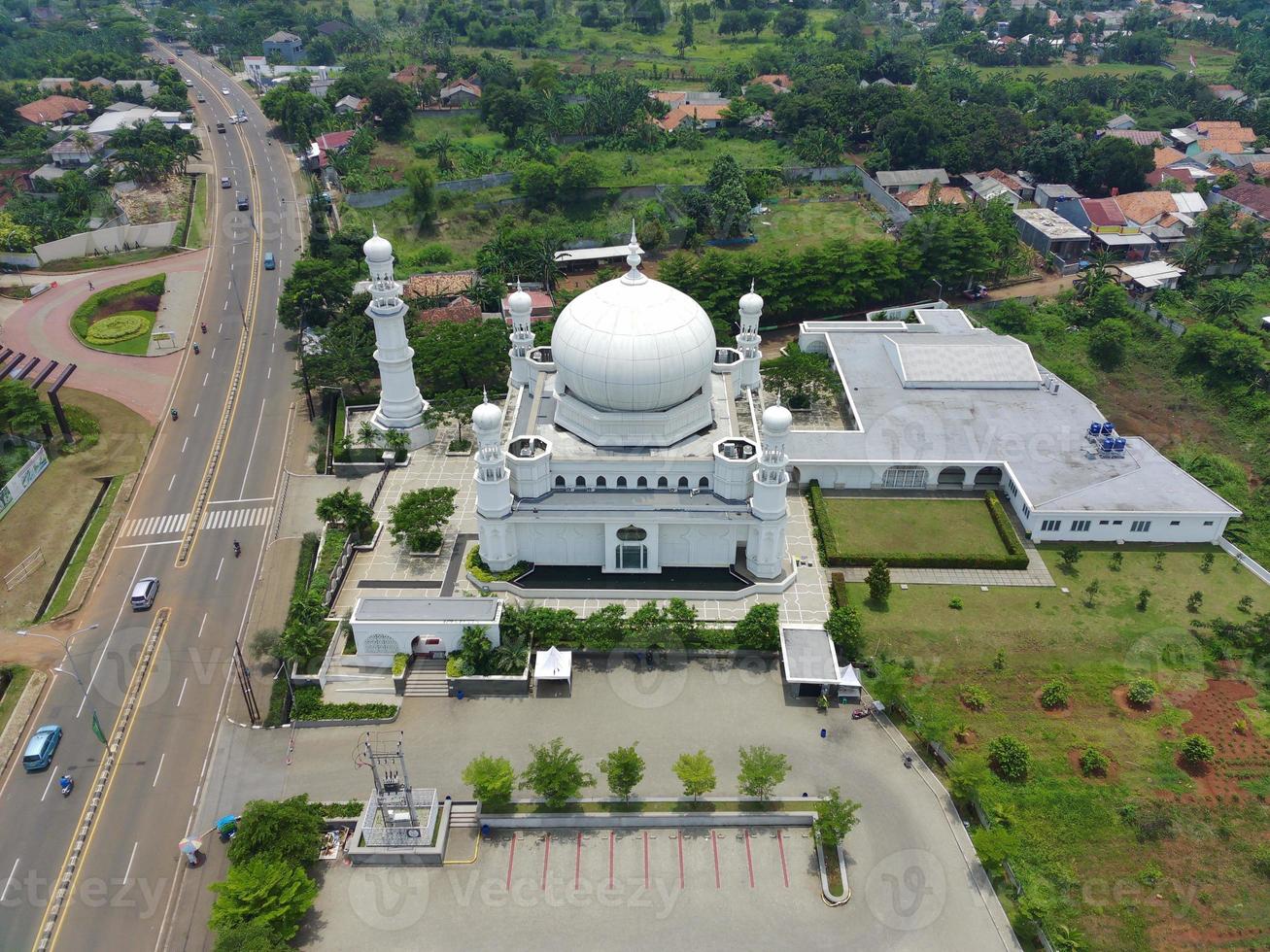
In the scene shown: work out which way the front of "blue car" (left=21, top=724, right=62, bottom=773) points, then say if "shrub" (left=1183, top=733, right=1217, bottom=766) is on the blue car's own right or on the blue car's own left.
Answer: on the blue car's own right

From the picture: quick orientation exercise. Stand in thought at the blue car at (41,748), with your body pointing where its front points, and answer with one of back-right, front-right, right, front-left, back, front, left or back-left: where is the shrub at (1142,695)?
right

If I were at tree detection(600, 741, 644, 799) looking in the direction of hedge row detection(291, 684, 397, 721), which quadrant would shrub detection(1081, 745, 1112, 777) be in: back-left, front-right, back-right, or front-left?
back-right

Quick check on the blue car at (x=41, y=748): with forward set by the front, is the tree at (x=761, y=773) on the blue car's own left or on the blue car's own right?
on the blue car's own right

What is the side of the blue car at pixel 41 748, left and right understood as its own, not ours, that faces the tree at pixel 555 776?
right

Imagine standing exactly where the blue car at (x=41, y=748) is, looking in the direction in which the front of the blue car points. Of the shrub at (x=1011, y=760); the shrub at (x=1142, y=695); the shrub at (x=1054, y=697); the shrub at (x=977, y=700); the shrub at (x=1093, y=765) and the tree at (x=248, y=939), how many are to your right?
6

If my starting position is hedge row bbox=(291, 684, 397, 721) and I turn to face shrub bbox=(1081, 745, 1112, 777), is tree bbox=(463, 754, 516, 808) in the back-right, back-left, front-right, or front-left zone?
front-right

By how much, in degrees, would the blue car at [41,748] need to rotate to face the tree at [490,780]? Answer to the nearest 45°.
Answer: approximately 90° to its right

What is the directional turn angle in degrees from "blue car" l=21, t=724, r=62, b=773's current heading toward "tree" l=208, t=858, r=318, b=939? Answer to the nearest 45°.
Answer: approximately 90° to its right

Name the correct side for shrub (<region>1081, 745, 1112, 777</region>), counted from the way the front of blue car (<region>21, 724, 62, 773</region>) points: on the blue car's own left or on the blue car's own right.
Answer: on the blue car's own right

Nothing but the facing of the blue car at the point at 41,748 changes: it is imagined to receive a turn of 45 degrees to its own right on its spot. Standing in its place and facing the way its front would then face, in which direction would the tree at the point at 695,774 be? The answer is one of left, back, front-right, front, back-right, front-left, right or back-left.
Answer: front-right

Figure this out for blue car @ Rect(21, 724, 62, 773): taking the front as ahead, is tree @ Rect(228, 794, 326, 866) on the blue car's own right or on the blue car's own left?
on the blue car's own right

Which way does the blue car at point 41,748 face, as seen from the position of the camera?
facing away from the viewer and to the right of the viewer

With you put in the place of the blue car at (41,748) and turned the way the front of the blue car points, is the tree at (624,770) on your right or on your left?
on your right
